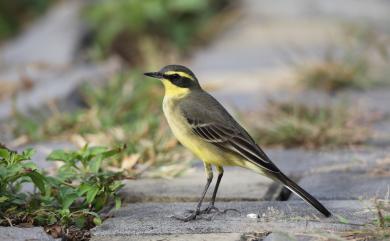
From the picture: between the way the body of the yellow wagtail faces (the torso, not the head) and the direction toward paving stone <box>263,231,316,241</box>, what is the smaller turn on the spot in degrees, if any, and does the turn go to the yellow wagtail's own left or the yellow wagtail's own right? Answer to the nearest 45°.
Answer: approximately 135° to the yellow wagtail's own left

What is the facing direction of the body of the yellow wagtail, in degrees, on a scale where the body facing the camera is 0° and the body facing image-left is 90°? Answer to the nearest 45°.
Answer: approximately 90°

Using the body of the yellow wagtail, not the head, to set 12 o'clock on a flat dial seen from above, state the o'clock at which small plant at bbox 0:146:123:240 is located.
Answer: The small plant is roughly at 11 o'clock from the yellow wagtail.

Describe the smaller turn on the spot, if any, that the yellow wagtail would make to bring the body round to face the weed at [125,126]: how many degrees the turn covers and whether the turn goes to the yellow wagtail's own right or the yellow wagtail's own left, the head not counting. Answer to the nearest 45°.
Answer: approximately 45° to the yellow wagtail's own right

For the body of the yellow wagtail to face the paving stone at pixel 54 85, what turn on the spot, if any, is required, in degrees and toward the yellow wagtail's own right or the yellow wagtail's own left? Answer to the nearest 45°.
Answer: approximately 45° to the yellow wagtail's own right

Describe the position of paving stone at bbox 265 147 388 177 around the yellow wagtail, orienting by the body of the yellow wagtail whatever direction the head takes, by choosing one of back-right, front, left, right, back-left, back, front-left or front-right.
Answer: back-right

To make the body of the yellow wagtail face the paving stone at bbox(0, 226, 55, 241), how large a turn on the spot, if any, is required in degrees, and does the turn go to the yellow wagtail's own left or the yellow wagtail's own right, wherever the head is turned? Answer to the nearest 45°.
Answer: approximately 45° to the yellow wagtail's own left
